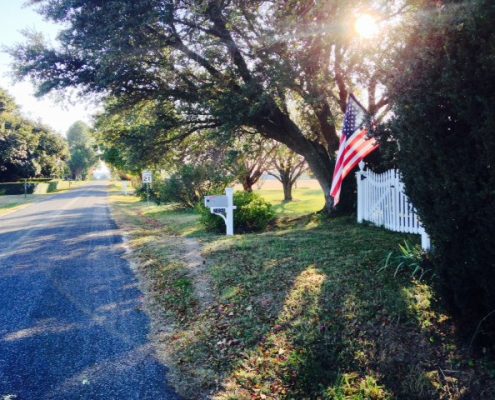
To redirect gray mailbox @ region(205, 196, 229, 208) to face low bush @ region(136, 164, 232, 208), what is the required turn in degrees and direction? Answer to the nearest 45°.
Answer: approximately 90° to its right

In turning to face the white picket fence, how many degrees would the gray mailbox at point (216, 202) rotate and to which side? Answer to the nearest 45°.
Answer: approximately 135° to its left

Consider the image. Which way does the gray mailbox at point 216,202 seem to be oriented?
to the viewer's left

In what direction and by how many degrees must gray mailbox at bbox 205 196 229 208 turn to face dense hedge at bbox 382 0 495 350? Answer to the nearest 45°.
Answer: approximately 90° to its left

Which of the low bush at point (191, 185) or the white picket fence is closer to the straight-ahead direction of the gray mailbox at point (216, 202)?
the low bush

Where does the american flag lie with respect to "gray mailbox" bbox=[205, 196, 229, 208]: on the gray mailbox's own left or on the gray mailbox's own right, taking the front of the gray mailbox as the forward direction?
on the gray mailbox's own left

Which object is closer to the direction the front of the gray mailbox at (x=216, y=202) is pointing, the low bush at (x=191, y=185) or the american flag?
the low bush

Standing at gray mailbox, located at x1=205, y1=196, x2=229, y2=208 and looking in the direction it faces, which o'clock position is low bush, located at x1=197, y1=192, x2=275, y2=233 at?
The low bush is roughly at 4 o'clock from the gray mailbox.
